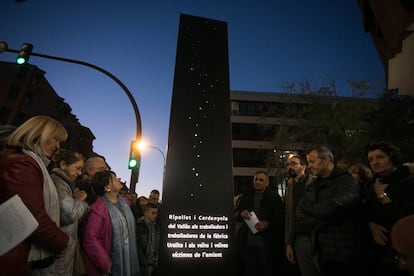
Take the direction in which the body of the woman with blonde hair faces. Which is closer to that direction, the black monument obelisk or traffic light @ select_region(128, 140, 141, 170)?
the black monument obelisk

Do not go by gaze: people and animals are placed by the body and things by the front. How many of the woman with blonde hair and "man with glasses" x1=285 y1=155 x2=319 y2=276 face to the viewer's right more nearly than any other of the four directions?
1

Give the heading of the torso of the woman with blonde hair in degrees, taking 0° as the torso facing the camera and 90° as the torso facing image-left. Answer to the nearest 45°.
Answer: approximately 270°

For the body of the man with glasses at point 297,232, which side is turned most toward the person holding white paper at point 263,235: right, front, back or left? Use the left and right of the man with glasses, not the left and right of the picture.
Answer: right

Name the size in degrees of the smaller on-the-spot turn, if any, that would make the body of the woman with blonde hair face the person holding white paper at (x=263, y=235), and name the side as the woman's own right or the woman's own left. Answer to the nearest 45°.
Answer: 0° — they already face them

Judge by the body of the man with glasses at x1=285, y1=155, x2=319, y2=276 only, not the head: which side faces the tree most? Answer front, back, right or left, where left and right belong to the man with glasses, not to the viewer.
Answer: back

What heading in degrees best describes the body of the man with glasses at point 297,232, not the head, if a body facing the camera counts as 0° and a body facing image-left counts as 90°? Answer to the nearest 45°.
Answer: approximately 45°

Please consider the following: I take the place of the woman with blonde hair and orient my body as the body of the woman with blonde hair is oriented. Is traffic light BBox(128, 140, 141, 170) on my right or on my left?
on my left

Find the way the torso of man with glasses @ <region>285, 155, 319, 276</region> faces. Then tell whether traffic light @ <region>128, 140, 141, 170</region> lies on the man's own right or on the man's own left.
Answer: on the man's own right

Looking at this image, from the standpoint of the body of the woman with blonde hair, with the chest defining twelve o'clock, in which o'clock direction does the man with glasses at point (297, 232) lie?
The man with glasses is roughly at 12 o'clock from the woman with blonde hair.

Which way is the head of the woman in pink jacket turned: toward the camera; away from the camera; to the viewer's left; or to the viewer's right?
to the viewer's right

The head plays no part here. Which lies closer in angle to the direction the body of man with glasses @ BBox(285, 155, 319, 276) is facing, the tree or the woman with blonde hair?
the woman with blonde hair
